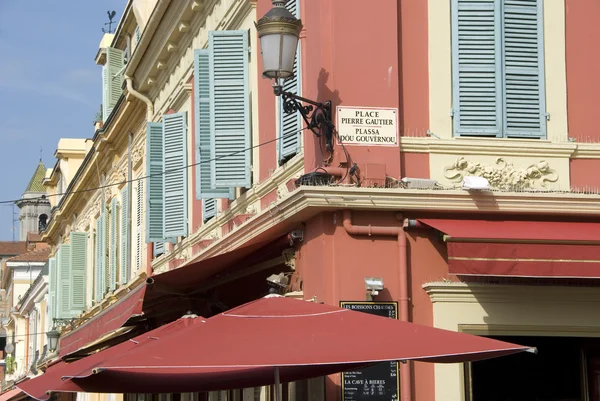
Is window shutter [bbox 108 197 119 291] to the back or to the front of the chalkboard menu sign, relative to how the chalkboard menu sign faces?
to the back

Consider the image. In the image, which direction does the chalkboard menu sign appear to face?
toward the camera

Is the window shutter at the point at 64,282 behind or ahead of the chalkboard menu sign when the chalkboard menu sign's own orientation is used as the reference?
behind
